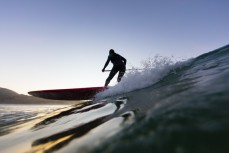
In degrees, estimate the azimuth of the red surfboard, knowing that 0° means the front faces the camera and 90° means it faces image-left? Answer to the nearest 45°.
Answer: approximately 90°
